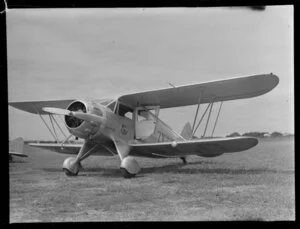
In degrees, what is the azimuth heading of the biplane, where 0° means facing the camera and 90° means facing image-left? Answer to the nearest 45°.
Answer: approximately 45°
